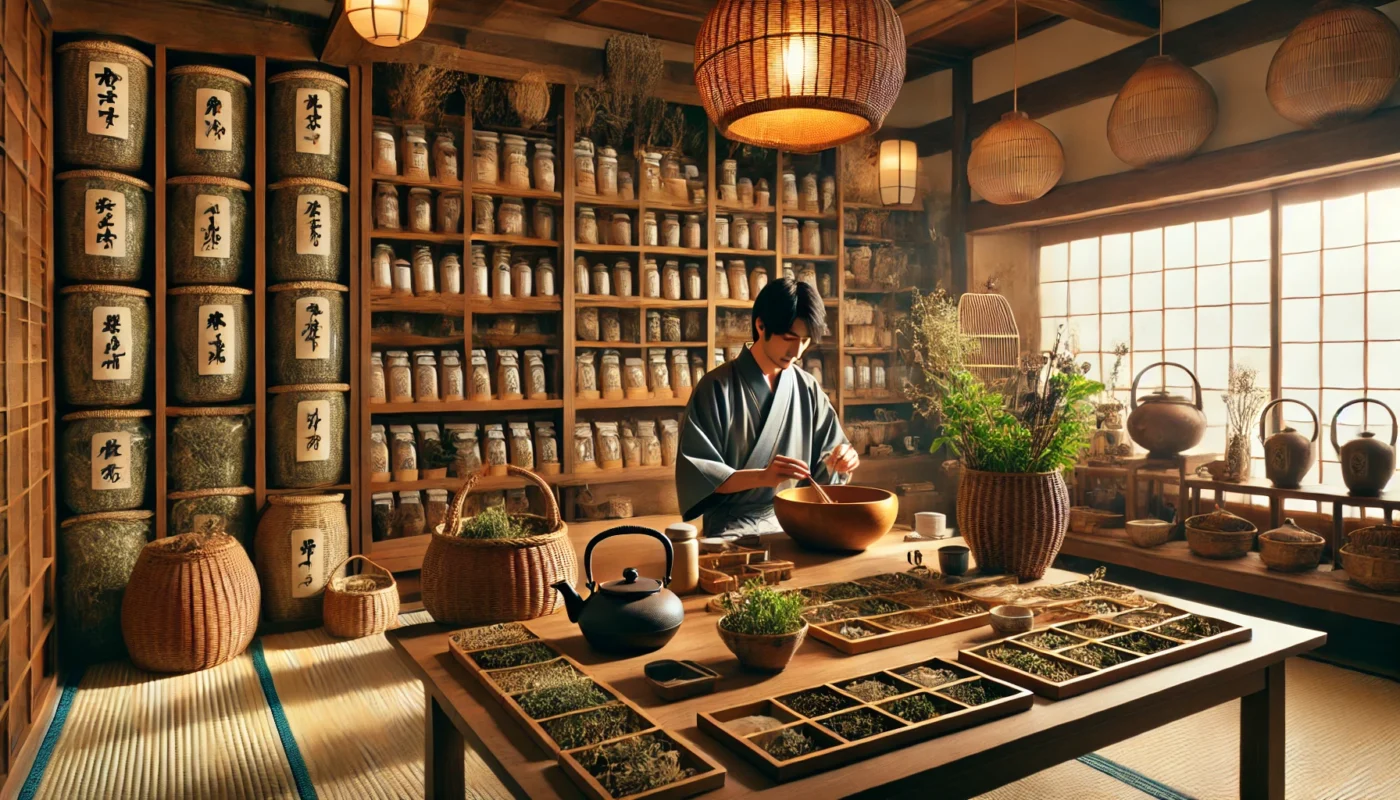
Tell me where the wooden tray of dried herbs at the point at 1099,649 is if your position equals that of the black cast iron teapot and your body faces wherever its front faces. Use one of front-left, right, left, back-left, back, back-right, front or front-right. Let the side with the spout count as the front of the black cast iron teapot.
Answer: back

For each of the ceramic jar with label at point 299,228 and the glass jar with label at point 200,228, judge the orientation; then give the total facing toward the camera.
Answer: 2

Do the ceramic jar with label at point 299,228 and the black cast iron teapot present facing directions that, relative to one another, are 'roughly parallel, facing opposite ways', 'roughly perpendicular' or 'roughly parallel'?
roughly perpendicular

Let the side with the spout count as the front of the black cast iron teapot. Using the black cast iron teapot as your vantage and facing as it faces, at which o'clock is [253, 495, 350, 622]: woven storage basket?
The woven storage basket is roughly at 2 o'clock from the black cast iron teapot.

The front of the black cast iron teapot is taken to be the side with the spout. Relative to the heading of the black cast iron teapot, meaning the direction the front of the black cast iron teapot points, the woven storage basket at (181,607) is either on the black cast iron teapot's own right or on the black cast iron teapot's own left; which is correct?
on the black cast iron teapot's own right

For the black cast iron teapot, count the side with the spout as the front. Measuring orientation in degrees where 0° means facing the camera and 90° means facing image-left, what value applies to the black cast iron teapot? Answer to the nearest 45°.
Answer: approximately 90°

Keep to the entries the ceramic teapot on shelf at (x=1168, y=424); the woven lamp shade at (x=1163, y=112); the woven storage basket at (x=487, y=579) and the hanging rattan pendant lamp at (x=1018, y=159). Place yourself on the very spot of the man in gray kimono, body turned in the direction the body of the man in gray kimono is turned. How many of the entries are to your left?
3

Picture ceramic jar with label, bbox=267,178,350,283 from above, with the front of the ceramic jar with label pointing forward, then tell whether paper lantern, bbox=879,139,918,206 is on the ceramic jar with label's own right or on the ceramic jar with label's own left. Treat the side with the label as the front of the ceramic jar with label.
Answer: on the ceramic jar with label's own left

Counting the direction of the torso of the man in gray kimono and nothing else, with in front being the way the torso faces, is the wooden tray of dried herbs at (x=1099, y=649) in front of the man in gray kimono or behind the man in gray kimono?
in front
